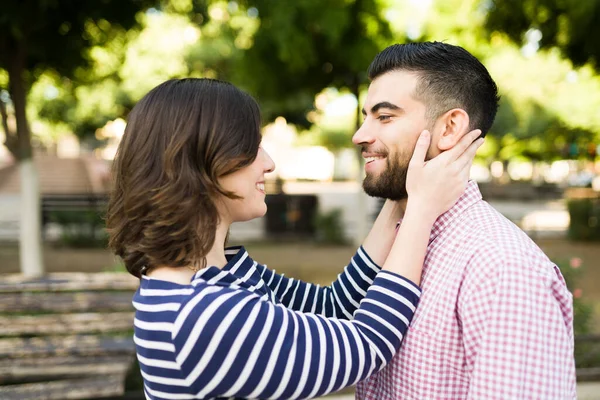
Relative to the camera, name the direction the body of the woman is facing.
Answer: to the viewer's right

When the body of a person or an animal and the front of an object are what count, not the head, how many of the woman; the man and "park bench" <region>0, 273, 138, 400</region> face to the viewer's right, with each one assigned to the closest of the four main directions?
1

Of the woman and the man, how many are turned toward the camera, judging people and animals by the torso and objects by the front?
0

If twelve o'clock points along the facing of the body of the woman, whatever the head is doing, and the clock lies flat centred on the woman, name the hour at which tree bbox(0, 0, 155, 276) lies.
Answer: The tree is roughly at 8 o'clock from the woman.

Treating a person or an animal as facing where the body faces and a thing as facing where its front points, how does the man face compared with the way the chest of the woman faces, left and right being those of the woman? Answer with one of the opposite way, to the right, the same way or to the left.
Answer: the opposite way

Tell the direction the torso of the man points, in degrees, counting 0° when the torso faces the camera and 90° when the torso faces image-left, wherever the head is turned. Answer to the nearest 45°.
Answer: approximately 90°

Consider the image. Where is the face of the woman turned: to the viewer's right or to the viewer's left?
to the viewer's right

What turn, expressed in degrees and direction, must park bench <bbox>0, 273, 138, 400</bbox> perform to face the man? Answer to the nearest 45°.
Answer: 0° — it already faces them

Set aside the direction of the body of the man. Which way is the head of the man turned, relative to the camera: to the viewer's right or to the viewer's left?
to the viewer's left

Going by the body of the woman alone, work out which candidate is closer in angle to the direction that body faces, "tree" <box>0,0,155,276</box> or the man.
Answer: the man
